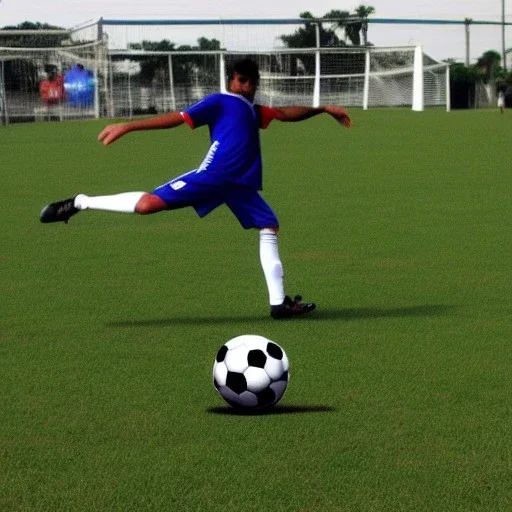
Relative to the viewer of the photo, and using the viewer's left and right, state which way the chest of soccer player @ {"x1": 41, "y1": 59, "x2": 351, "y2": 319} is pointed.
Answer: facing the viewer and to the right of the viewer

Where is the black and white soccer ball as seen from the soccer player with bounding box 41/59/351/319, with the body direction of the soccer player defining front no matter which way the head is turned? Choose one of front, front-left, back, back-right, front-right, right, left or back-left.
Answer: front-right

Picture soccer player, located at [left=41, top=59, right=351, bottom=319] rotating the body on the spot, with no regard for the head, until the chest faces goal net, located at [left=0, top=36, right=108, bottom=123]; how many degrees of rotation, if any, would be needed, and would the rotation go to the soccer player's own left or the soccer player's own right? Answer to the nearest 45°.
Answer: approximately 135° to the soccer player's own left

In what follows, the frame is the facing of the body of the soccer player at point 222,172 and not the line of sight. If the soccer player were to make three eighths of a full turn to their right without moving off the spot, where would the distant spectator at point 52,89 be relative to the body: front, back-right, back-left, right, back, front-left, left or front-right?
right
